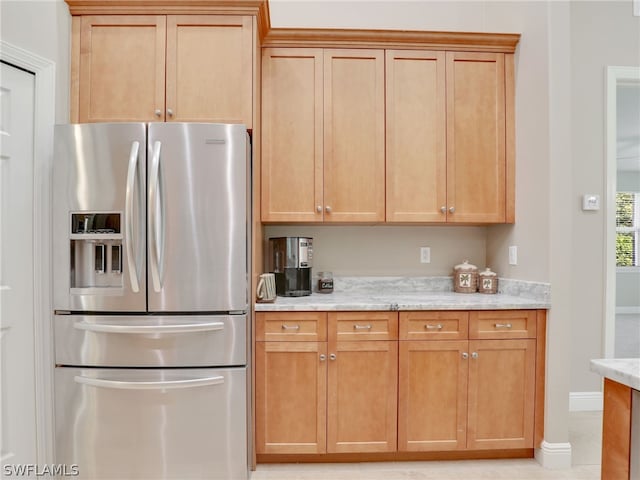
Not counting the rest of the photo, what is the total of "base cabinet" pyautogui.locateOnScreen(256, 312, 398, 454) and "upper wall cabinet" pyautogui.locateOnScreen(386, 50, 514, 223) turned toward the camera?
2

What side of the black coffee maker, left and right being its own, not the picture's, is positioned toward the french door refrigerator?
right

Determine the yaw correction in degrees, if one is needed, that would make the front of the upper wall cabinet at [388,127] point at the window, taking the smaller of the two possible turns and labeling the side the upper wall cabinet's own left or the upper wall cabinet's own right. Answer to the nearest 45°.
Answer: approximately 135° to the upper wall cabinet's own left

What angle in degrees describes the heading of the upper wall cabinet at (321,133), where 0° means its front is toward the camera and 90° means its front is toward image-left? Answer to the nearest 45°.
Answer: approximately 0°

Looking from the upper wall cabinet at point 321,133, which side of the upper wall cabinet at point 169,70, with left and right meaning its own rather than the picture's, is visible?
left
